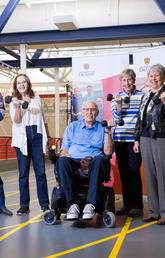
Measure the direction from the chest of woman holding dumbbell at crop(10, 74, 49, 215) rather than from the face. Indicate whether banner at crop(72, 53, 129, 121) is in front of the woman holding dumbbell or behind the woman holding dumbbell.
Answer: behind

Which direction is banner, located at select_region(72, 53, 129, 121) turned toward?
toward the camera

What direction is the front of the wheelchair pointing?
toward the camera

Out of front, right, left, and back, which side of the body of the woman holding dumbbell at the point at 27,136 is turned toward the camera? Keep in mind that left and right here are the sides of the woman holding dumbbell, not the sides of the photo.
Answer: front

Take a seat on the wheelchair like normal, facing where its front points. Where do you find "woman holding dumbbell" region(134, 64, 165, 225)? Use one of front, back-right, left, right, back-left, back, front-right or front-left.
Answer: left

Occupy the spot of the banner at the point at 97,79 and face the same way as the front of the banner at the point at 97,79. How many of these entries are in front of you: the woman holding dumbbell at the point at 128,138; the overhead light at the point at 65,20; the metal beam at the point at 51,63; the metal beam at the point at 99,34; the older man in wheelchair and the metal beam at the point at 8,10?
2

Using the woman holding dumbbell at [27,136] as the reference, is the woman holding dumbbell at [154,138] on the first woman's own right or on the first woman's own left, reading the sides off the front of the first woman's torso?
on the first woman's own left

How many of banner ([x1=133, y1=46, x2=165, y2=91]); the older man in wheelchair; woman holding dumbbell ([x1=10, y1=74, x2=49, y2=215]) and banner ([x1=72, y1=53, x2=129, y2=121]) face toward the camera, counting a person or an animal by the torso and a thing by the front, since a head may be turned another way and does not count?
4

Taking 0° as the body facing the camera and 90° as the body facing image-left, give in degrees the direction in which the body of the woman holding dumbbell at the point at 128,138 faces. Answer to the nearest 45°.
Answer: approximately 45°

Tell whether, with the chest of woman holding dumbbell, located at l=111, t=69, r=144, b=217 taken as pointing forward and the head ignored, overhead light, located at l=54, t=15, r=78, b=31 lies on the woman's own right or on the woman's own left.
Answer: on the woman's own right

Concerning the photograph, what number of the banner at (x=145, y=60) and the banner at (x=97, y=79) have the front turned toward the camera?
2
